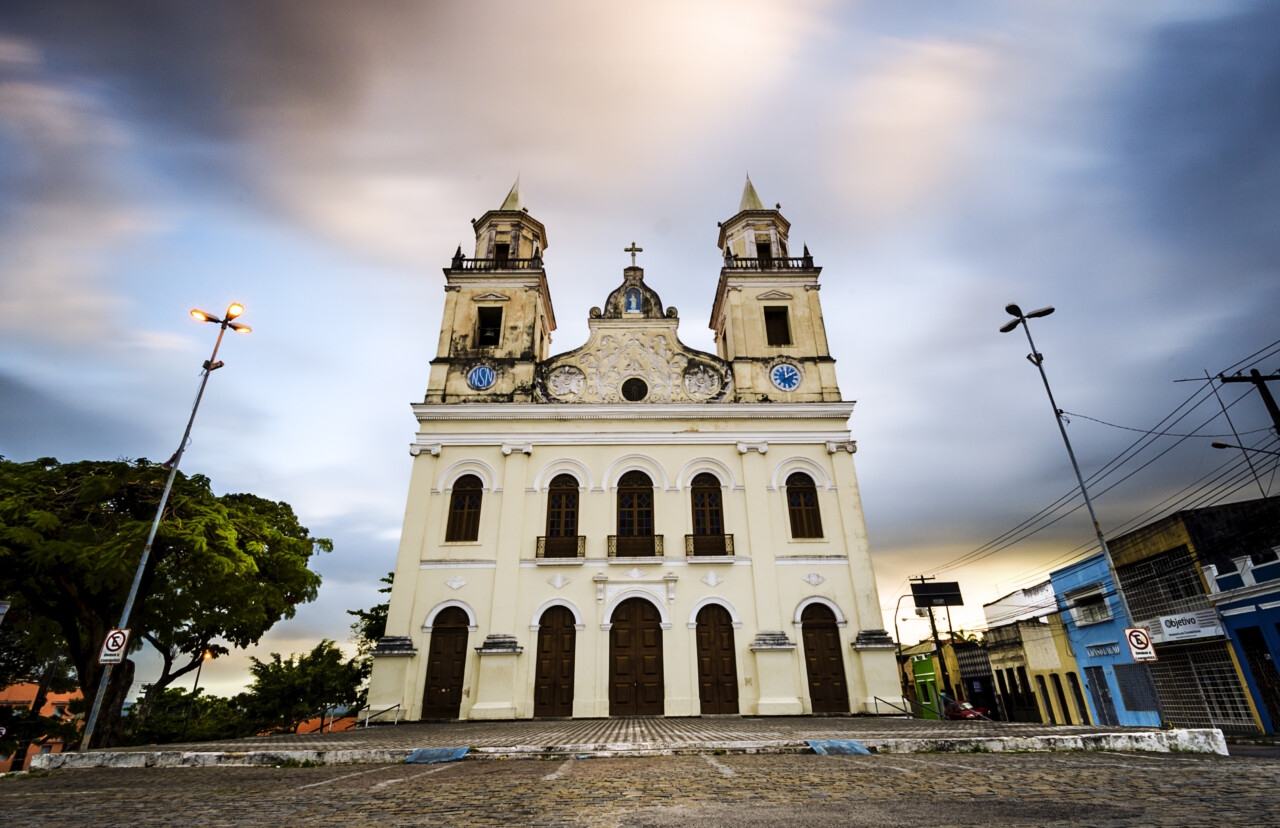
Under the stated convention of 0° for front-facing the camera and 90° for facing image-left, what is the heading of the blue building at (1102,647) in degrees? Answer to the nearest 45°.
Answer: approximately 45°

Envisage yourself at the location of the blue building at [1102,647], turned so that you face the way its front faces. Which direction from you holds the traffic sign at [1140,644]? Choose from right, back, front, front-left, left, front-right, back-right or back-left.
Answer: front-left

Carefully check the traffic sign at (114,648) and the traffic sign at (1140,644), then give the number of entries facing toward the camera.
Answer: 2

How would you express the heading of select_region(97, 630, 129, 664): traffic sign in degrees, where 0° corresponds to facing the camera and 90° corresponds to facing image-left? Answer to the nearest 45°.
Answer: approximately 0°

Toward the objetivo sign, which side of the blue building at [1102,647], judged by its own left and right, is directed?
left

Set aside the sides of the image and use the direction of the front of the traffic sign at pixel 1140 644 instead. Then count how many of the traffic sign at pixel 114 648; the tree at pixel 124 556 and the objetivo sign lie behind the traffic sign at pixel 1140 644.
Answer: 1

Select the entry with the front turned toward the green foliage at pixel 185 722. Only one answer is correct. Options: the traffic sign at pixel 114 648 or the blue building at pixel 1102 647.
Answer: the blue building

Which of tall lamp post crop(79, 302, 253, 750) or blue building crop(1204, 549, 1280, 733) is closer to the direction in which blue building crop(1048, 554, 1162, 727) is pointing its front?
the tall lamp post

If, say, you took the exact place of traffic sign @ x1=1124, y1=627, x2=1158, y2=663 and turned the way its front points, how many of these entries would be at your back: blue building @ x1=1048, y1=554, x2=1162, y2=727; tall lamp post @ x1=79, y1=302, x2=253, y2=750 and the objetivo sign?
2

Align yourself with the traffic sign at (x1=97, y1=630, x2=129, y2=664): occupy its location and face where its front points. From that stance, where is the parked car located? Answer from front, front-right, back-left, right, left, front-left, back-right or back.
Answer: left

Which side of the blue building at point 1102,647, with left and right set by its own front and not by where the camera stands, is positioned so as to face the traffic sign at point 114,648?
front

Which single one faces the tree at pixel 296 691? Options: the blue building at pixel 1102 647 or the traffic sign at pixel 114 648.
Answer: the blue building

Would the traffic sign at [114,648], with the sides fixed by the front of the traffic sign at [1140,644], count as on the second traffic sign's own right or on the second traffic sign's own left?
on the second traffic sign's own right

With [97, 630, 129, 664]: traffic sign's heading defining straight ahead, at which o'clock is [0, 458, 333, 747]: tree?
The tree is roughly at 6 o'clock from the traffic sign.

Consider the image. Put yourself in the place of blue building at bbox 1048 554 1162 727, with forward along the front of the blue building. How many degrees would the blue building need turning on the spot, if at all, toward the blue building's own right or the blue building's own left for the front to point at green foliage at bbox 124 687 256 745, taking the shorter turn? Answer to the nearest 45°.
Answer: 0° — it already faces it

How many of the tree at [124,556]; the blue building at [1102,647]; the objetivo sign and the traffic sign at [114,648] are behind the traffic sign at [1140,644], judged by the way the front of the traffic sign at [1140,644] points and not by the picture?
2

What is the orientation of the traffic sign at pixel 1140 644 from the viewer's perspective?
toward the camera
